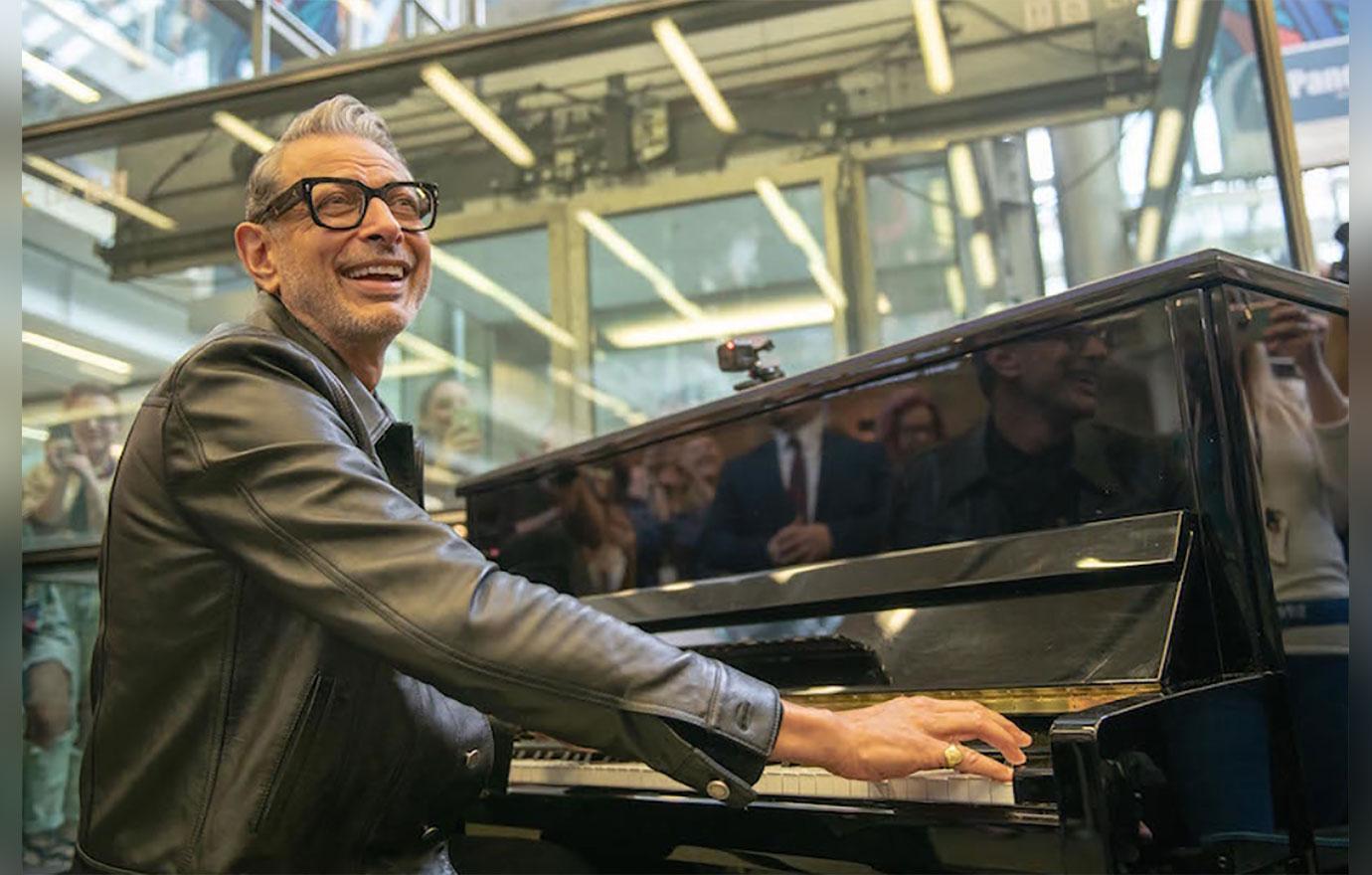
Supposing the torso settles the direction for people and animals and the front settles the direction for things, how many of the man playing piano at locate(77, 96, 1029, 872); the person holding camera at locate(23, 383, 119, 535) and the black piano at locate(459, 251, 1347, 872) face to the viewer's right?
1

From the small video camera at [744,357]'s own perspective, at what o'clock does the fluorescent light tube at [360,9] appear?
The fluorescent light tube is roughly at 3 o'clock from the small video camera.

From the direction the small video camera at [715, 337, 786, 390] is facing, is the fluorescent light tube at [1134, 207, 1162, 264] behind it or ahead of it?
behind

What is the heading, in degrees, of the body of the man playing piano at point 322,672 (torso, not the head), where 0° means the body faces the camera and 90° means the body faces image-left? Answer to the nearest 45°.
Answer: approximately 270°

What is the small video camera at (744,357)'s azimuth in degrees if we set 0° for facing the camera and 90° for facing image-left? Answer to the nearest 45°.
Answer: approximately 45°

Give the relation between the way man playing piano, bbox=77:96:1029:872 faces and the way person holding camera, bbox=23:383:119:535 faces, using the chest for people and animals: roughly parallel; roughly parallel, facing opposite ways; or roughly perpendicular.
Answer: roughly perpendicular

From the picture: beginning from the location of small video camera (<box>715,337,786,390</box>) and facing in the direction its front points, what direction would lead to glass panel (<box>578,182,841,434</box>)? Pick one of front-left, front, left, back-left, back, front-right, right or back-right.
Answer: back-right

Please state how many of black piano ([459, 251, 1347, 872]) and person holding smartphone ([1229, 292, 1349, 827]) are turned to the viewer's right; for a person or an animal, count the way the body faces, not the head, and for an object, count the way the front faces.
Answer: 0

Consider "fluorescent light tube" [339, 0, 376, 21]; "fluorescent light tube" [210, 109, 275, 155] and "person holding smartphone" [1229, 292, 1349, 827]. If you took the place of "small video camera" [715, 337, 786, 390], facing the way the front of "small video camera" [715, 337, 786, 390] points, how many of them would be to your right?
2
